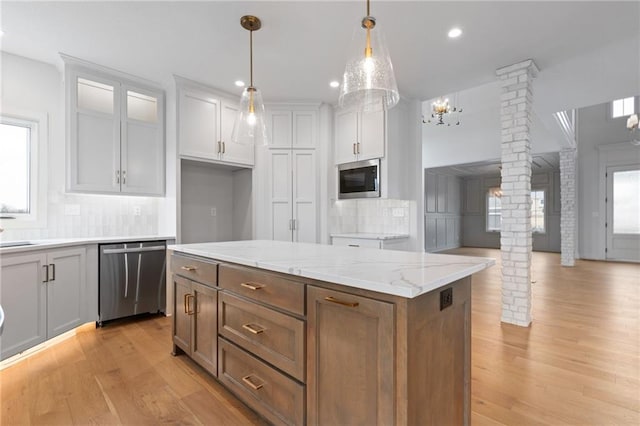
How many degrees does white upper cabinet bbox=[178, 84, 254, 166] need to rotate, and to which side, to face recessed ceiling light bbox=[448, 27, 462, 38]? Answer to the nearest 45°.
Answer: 0° — it already faces it

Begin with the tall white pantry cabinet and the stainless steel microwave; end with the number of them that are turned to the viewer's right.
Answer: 0

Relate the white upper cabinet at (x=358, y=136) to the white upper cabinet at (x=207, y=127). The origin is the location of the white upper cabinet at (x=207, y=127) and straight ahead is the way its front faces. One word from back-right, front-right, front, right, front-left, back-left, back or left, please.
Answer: front-left

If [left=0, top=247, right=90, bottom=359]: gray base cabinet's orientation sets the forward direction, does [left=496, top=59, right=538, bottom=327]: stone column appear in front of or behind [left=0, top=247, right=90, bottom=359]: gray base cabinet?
in front

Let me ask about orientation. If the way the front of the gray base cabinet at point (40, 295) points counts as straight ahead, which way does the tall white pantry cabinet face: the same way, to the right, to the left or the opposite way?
to the right

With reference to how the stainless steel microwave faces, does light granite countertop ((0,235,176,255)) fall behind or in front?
in front

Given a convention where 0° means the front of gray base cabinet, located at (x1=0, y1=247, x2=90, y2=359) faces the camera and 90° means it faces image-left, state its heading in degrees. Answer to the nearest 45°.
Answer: approximately 315°

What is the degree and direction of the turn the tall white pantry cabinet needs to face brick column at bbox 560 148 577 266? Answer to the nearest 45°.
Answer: approximately 90° to its left

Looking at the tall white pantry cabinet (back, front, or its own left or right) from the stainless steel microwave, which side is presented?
left

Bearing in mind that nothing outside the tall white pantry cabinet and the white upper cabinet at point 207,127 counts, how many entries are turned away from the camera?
0

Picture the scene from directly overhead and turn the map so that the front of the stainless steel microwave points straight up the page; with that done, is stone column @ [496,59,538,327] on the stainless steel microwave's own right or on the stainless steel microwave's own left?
on the stainless steel microwave's own left
